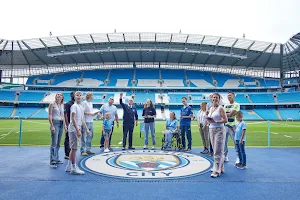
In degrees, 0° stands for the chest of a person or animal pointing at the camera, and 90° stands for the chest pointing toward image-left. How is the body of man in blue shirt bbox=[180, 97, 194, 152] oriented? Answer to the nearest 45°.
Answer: approximately 45°

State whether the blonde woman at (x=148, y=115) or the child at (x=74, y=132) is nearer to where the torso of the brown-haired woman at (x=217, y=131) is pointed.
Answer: the child

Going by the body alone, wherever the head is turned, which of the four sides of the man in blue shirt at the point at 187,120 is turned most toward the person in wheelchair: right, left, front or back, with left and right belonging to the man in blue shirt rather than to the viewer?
right

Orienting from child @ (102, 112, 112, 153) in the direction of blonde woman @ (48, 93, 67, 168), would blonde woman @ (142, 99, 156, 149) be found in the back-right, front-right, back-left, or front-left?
back-left

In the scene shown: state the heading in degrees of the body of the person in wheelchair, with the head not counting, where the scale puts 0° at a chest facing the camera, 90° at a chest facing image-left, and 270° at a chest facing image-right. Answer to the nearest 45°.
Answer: approximately 45°
